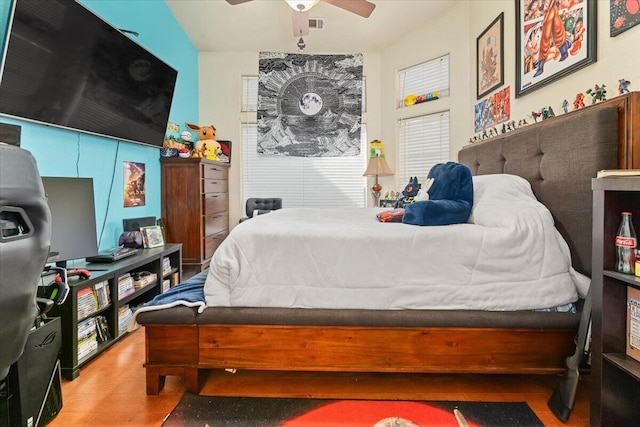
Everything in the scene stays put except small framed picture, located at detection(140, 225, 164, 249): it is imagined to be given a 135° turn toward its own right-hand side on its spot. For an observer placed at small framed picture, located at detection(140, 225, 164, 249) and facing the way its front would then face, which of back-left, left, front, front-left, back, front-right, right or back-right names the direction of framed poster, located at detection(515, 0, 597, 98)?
back-left

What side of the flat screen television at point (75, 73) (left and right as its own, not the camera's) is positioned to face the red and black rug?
front

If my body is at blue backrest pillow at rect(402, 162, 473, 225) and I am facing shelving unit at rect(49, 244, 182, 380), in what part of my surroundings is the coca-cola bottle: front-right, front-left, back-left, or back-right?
back-left

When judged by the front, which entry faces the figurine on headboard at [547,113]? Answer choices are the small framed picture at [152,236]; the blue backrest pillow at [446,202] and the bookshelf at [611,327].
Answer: the small framed picture

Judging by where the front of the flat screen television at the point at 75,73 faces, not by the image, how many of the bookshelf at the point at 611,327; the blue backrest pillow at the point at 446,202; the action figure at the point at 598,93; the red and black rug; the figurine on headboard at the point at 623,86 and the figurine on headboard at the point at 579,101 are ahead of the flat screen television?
6

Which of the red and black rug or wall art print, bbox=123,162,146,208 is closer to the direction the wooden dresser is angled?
the red and black rug

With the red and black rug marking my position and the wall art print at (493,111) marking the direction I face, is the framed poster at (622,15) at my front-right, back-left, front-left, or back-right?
front-right

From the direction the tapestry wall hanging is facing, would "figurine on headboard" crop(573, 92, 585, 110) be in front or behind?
in front

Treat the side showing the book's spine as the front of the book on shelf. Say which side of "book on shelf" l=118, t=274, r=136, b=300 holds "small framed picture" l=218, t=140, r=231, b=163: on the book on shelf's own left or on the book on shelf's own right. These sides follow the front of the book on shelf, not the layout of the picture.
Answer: on the book on shelf's own left

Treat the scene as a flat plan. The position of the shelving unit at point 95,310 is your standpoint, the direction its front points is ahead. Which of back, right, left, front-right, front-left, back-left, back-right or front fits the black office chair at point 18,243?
front-right

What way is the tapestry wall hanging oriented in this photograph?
toward the camera

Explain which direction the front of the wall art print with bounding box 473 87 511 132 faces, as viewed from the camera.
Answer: facing the viewer and to the left of the viewer

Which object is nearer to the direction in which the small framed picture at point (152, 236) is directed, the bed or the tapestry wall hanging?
the bed
